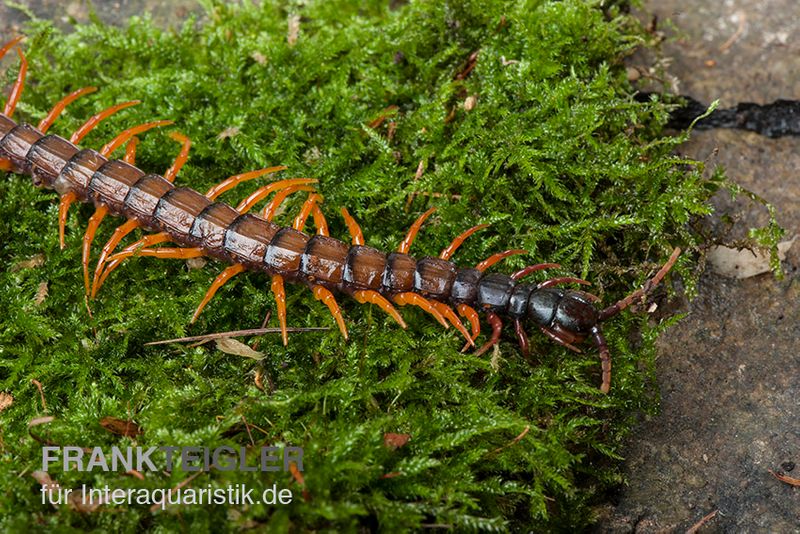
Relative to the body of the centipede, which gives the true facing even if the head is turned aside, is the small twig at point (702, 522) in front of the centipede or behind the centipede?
in front

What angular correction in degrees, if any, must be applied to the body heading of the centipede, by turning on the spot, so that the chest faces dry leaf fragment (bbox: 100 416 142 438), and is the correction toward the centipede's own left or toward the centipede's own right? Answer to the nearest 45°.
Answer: approximately 90° to the centipede's own right

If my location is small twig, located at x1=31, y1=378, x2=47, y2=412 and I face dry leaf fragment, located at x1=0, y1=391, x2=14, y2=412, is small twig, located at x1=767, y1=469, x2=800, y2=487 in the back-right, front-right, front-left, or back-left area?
back-left

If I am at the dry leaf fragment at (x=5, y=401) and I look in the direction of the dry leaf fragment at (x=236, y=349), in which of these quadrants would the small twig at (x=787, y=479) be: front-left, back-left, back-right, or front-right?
front-right

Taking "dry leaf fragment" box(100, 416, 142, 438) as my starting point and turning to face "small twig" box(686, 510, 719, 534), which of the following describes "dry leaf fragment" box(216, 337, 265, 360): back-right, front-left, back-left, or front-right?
front-left
